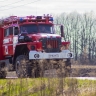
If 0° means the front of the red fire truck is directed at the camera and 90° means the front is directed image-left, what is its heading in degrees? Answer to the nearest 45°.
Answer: approximately 315°
